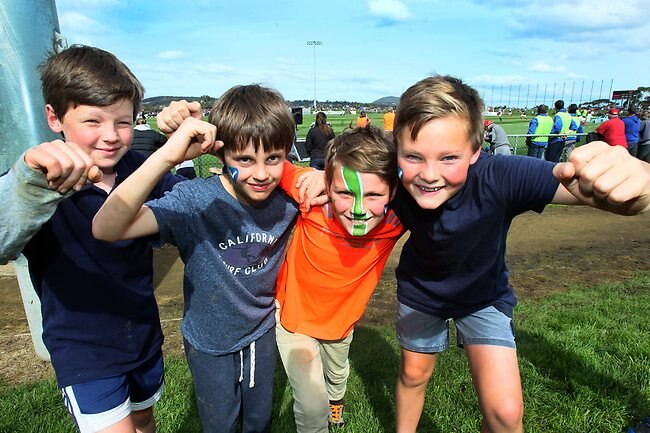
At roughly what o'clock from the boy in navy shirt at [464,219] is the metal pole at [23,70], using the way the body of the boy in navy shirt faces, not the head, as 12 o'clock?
The metal pole is roughly at 3 o'clock from the boy in navy shirt.

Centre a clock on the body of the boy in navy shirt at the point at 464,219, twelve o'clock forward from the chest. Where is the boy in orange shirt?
The boy in orange shirt is roughly at 3 o'clock from the boy in navy shirt.

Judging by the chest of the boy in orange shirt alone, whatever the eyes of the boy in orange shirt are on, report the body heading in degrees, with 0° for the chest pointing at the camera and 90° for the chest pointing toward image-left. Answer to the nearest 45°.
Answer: approximately 0°

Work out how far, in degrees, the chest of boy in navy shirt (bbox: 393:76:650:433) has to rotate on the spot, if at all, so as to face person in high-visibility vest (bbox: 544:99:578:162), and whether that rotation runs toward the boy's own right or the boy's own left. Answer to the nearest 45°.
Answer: approximately 180°

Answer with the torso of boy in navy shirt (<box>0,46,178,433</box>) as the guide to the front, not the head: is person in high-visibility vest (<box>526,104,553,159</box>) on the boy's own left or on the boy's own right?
on the boy's own left

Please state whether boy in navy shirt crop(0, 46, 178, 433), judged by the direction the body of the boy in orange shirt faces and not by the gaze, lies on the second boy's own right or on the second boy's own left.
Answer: on the second boy's own right

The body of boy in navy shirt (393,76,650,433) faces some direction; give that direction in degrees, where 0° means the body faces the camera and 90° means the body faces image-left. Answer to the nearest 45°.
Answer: approximately 0°

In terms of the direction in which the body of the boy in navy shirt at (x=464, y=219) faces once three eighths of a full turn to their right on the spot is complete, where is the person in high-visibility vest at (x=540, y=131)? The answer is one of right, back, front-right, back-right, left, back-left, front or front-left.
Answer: front-right

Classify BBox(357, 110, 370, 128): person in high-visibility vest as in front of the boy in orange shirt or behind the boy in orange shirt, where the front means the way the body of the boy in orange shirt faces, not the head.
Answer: behind

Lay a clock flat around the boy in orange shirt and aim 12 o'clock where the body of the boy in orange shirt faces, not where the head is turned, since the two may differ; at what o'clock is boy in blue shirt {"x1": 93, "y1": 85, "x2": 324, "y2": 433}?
The boy in blue shirt is roughly at 2 o'clock from the boy in orange shirt.

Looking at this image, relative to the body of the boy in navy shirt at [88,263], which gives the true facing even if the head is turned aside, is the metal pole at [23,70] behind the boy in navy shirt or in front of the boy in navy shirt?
behind
